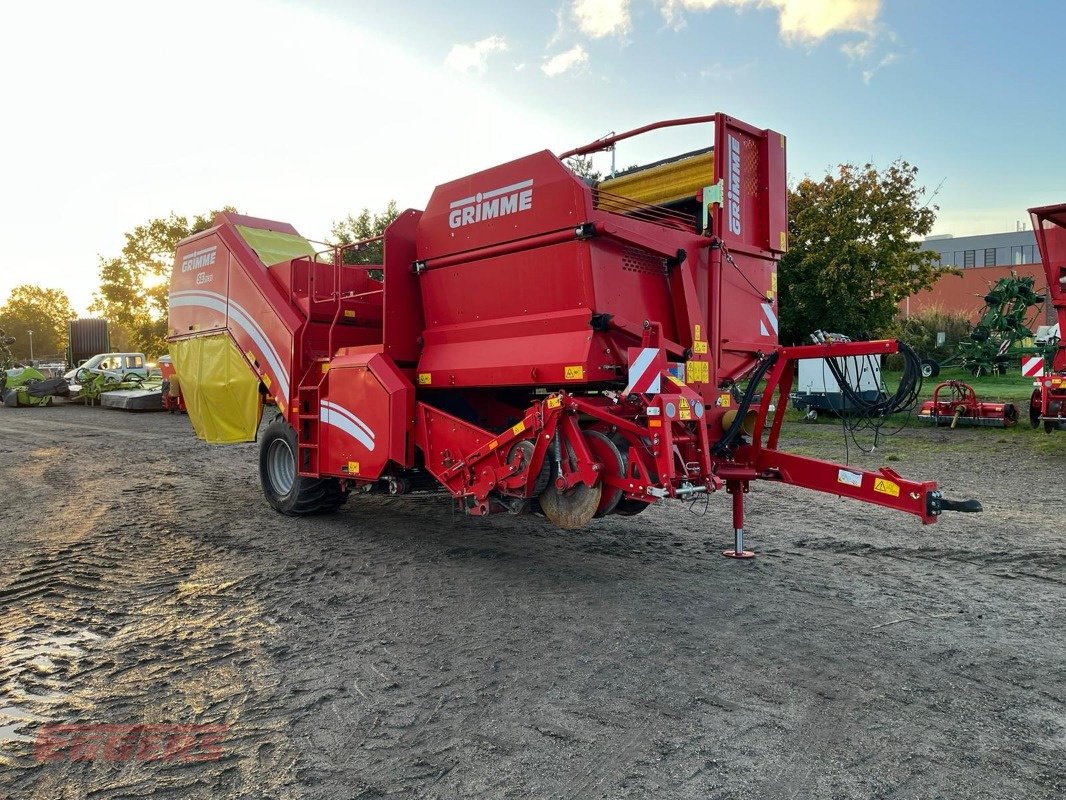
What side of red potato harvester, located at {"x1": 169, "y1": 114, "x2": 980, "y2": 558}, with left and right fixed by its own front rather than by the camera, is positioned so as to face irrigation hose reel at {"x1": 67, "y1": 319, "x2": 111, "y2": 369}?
back

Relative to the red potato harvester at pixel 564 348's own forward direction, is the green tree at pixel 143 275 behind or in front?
behind

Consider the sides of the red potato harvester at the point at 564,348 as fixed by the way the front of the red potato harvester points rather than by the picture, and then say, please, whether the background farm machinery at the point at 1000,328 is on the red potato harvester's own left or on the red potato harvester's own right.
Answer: on the red potato harvester's own left

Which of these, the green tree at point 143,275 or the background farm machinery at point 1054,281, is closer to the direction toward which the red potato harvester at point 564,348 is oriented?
the background farm machinery

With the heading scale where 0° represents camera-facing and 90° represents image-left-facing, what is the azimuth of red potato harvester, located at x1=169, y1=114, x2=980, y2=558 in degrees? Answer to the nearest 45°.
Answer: approximately 315°

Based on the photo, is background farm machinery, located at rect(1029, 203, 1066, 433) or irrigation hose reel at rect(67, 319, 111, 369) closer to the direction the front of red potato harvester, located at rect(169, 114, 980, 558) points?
the background farm machinery

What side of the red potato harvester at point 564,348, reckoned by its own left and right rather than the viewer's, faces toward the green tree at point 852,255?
left

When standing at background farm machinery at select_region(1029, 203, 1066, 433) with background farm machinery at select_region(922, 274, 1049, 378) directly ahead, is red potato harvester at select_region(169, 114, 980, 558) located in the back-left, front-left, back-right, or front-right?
back-left
